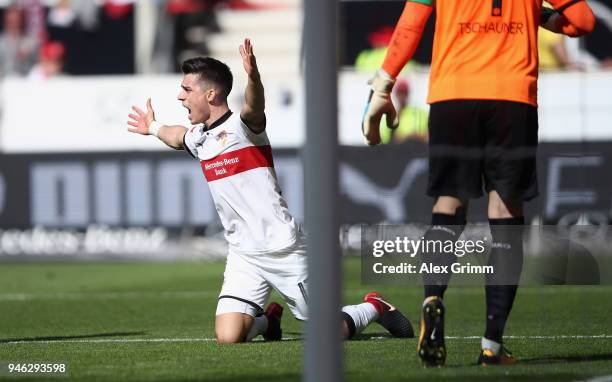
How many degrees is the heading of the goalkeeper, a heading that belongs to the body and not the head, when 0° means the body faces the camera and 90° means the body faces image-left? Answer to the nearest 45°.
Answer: approximately 180°

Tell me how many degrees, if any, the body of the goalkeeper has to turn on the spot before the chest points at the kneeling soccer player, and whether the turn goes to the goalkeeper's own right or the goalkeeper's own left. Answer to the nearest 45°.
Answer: approximately 45° to the goalkeeper's own left

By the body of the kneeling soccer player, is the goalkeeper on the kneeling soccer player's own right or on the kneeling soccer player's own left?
on the kneeling soccer player's own left

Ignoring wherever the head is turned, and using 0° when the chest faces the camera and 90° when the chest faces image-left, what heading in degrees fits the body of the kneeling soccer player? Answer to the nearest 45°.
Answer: approximately 45°

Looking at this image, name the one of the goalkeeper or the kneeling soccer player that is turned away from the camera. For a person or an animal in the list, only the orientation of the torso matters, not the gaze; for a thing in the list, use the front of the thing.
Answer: the goalkeeper

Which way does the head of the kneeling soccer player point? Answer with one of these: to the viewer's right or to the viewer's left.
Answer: to the viewer's left

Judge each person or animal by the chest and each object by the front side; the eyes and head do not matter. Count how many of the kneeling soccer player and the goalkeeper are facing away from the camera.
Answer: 1
